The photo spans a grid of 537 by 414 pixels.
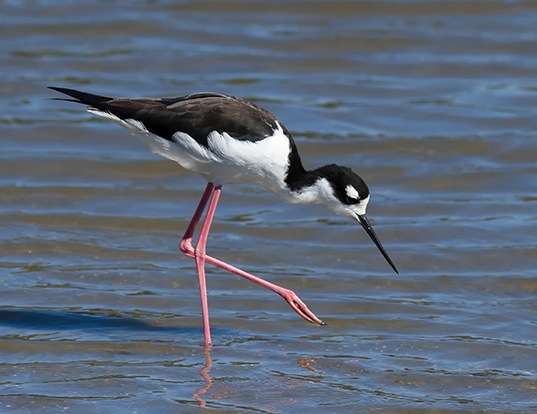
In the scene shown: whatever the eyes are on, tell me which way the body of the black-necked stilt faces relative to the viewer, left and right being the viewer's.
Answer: facing to the right of the viewer
